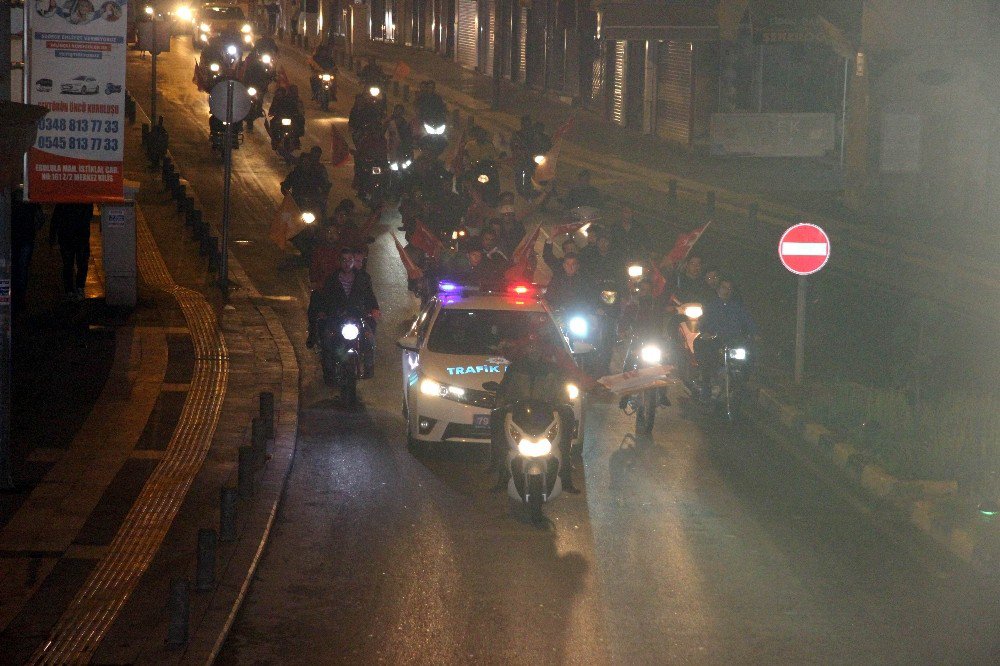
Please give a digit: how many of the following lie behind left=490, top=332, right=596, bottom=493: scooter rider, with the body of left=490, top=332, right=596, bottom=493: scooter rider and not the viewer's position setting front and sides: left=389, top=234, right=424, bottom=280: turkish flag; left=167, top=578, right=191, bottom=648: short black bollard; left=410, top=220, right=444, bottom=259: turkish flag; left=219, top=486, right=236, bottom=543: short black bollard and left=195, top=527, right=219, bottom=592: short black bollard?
2

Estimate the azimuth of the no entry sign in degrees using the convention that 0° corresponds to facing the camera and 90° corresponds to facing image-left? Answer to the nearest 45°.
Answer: approximately 0°

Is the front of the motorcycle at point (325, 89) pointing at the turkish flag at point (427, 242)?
yes

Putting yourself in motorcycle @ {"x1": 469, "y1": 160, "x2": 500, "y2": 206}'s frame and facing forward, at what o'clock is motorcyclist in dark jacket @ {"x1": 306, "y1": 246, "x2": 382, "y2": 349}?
The motorcyclist in dark jacket is roughly at 12 o'clock from the motorcycle.

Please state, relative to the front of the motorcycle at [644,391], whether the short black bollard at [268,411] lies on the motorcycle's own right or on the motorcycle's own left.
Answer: on the motorcycle's own right

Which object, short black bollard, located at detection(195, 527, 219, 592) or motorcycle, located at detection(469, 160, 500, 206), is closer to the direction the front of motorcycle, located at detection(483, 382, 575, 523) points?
the short black bollard

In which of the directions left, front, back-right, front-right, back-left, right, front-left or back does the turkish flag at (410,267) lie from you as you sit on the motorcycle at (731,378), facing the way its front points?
back-right

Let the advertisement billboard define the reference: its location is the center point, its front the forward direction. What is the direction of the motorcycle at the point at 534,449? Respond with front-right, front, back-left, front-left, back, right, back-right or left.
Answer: front-left
